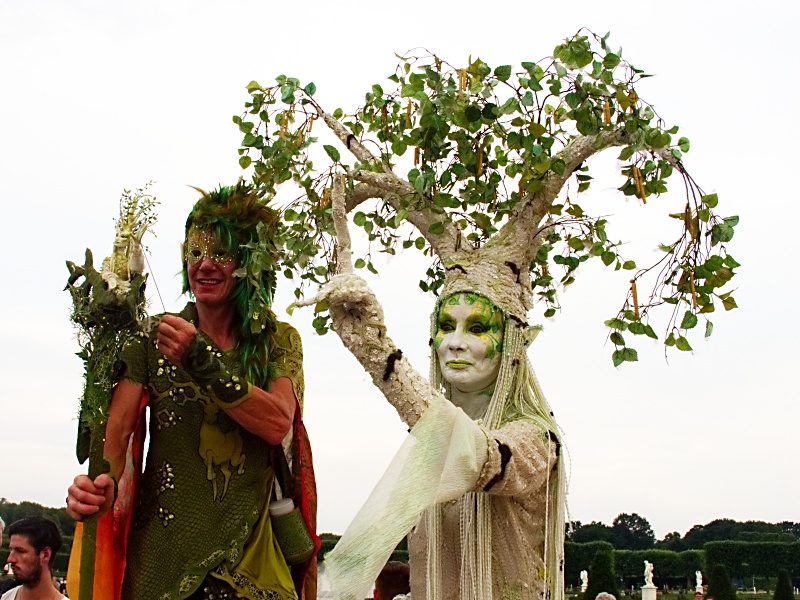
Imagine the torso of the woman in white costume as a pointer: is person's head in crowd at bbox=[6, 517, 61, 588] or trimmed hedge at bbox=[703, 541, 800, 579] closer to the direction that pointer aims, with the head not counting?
the person's head in crowd

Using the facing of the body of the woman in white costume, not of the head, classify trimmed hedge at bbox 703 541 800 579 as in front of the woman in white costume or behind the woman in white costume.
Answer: behind

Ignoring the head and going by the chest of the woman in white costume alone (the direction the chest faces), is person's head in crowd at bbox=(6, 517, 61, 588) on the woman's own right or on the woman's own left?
on the woman's own right

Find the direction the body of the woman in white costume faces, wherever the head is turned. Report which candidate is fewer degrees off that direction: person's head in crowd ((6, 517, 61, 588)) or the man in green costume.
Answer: the man in green costume

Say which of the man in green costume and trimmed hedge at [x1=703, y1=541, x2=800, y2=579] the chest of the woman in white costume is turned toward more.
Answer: the man in green costume

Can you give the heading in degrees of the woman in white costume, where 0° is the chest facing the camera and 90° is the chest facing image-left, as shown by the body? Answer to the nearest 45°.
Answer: approximately 45°
